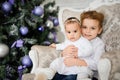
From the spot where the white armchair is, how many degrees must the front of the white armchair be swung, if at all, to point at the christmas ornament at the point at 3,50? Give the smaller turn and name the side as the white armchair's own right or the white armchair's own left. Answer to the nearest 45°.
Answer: approximately 45° to the white armchair's own right

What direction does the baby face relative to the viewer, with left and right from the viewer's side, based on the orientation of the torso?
facing the viewer and to the left of the viewer

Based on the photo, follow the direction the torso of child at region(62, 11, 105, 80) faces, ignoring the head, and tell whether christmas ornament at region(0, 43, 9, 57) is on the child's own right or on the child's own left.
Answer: on the child's own right

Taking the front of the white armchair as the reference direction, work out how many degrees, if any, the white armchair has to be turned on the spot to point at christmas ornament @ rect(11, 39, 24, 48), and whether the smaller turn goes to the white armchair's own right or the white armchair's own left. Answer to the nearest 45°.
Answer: approximately 45° to the white armchair's own right

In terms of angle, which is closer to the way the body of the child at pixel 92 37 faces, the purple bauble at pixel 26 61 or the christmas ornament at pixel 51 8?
the purple bauble

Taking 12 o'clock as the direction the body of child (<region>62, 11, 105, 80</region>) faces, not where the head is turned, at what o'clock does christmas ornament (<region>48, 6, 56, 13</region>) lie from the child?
The christmas ornament is roughly at 3 o'clock from the child.

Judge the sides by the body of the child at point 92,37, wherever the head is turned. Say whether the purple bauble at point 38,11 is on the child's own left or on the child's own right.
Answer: on the child's own right
